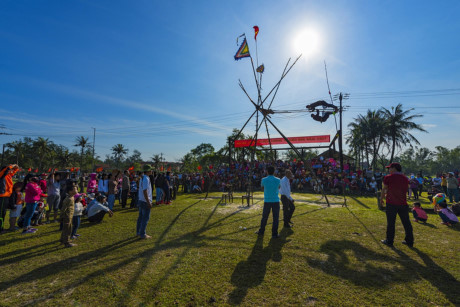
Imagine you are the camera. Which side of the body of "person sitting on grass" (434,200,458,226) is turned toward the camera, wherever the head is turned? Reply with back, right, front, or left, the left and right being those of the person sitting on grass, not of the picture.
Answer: left

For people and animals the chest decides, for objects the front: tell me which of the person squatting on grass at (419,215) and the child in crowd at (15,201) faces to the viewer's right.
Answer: the child in crowd

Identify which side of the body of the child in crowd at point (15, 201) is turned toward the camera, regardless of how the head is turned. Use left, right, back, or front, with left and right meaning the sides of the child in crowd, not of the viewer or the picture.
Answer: right

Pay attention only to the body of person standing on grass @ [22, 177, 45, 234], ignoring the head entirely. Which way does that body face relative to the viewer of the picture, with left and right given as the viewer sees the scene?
facing to the right of the viewer

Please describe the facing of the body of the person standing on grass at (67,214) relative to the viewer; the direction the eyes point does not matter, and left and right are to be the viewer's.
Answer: facing to the right of the viewer

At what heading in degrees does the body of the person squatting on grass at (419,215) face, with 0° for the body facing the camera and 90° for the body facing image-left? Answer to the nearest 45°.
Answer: approximately 135°

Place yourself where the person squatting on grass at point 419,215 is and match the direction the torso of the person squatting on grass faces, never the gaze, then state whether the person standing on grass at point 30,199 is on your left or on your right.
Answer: on your left

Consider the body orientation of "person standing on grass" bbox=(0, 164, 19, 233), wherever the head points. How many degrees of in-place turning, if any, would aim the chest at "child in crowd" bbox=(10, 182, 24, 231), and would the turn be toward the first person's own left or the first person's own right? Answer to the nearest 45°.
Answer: approximately 45° to the first person's own left

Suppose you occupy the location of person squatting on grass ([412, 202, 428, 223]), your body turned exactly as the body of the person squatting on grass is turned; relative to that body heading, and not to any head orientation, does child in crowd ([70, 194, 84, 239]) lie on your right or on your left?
on your left

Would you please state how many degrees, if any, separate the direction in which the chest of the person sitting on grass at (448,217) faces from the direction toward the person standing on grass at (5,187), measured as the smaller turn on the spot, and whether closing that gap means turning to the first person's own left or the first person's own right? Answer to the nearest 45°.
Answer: approximately 45° to the first person's own left

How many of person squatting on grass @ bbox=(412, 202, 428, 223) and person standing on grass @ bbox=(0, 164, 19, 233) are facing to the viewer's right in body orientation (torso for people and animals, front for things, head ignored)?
1

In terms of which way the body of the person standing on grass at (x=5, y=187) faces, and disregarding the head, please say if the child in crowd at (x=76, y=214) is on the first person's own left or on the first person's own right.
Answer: on the first person's own right

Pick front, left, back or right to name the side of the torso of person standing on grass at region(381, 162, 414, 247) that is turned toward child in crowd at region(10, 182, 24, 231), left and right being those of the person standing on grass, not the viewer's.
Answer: left

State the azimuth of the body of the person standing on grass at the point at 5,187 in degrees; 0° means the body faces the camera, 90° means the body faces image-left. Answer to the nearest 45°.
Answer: approximately 270°
